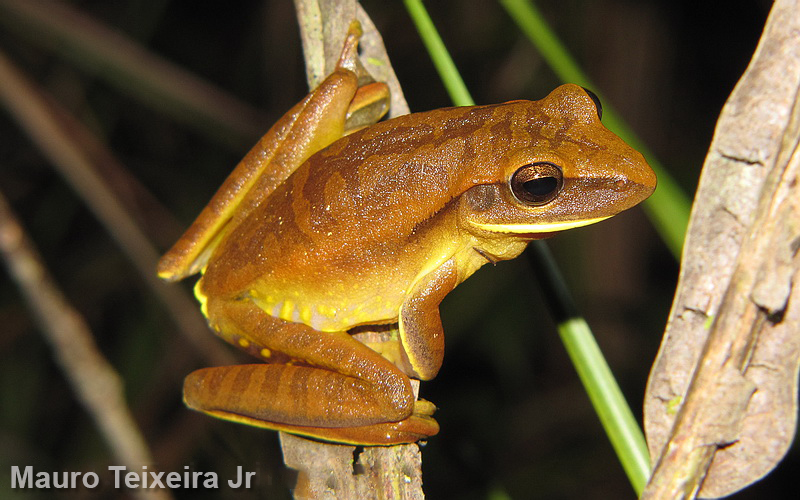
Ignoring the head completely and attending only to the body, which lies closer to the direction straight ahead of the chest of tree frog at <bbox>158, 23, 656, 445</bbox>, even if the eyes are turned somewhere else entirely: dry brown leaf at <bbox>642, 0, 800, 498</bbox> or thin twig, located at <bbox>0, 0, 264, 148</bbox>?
the dry brown leaf

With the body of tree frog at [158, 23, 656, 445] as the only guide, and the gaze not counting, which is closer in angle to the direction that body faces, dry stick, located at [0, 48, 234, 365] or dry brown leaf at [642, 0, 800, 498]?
the dry brown leaf

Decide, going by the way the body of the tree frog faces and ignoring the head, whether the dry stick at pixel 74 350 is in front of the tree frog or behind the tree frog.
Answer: behind

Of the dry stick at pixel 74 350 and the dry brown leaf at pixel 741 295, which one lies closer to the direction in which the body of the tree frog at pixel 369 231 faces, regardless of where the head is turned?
the dry brown leaf

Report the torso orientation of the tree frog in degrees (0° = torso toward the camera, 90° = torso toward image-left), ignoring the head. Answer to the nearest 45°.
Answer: approximately 270°

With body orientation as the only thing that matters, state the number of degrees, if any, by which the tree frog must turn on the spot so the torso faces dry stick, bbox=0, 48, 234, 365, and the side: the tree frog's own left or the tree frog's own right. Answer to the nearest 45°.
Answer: approximately 135° to the tree frog's own left

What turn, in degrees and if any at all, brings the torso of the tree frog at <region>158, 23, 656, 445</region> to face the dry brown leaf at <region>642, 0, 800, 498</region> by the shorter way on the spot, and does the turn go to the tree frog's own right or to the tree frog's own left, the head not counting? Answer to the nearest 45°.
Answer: approximately 45° to the tree frog's own right
